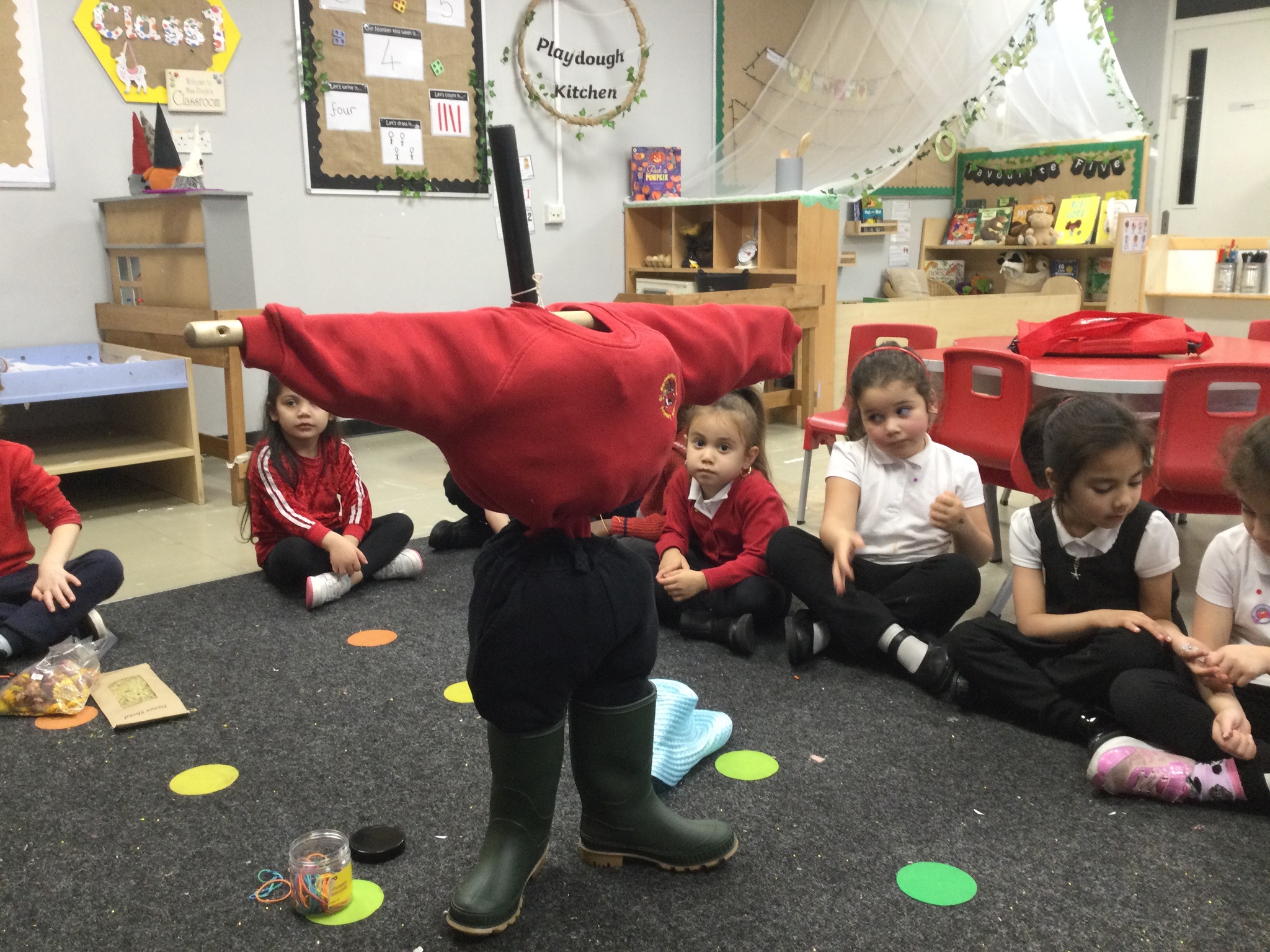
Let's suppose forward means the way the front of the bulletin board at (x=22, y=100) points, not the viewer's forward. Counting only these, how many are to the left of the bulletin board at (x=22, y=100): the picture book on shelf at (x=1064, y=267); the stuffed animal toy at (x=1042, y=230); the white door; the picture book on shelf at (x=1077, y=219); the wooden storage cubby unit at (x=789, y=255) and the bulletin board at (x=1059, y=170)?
6

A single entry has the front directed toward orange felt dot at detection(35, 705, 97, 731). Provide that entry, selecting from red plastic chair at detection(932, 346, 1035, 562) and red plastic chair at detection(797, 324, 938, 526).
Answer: red plastic chair at detection(797, 324, 938, 526)

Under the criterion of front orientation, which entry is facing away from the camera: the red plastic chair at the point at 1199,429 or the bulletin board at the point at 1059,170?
the red plastic chair

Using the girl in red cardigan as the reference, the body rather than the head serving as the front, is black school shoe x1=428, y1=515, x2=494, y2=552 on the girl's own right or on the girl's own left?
on the girl's own right

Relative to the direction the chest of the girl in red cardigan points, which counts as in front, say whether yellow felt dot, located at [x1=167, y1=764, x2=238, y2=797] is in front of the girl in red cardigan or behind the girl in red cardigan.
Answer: in front

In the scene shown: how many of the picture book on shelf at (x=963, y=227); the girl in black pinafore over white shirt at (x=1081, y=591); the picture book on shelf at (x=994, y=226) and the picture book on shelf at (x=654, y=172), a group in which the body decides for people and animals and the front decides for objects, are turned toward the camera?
4

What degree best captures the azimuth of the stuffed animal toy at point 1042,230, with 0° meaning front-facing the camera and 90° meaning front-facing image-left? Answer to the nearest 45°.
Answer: approximately 0°

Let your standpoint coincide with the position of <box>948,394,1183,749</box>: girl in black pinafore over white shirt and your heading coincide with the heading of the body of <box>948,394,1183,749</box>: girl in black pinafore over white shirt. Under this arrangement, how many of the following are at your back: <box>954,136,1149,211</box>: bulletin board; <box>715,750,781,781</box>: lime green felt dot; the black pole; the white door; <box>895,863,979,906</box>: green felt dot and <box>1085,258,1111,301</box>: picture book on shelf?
3

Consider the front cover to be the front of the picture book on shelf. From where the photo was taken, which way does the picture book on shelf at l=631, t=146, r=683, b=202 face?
toward the camera

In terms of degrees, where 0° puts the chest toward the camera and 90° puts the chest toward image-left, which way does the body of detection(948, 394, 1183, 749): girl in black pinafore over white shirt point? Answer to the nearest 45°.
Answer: approximately 0°

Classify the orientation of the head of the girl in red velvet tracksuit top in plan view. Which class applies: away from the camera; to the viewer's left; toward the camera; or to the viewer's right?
toward the camera

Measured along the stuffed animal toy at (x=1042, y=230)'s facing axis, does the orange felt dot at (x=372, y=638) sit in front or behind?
in front

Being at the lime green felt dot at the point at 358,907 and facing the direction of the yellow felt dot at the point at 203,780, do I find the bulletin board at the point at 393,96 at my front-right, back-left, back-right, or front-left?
front-right
